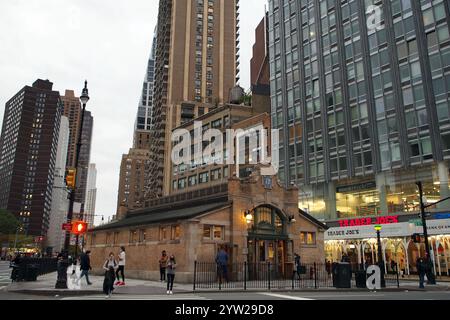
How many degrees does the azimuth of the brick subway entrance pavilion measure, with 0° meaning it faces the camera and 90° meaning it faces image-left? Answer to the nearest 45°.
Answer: approximately 315°

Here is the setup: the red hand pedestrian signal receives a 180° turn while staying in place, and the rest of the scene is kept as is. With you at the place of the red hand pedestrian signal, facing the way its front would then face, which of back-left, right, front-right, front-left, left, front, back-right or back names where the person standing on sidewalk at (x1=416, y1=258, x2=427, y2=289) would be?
right

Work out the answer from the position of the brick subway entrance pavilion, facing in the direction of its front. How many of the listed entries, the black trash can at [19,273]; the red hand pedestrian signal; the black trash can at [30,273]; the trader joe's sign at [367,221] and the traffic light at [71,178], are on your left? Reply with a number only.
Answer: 1

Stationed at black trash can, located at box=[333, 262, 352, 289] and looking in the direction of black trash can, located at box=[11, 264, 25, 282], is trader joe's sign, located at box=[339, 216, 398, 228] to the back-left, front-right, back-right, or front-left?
back-right

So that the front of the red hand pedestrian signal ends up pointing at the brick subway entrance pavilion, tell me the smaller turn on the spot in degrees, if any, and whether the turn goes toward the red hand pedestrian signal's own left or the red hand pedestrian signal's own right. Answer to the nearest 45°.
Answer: approximately 135° to the red hand pedestrian signal's own left

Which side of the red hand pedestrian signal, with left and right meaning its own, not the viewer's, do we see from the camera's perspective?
front

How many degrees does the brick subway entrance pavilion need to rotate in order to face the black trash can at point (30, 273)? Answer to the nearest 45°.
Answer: approximately 90° to its right

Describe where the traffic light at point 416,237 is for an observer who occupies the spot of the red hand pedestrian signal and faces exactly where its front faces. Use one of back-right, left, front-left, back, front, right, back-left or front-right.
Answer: left

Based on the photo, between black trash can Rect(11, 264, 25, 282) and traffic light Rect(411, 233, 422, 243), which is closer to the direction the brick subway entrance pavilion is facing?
the traffic light

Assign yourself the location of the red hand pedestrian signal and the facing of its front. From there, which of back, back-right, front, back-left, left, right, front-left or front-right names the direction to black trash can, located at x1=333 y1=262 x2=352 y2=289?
left

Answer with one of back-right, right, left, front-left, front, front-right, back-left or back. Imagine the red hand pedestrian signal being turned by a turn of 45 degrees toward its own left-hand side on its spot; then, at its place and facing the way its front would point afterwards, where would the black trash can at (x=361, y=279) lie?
front-left

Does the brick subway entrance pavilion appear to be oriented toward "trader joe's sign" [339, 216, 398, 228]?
no

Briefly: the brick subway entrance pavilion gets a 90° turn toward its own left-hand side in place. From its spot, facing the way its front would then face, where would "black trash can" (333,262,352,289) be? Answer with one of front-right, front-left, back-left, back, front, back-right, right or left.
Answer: right

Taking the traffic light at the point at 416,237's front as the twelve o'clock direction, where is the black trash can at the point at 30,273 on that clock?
The black trash can is roughly at 2 o'clock from the traffic light.

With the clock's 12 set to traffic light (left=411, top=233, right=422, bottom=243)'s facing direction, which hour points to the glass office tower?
The glass office tower is roughly at 6 o'clock from the traffic light.

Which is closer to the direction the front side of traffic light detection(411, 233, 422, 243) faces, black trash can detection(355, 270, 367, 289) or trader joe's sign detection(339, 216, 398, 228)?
the black trash can
